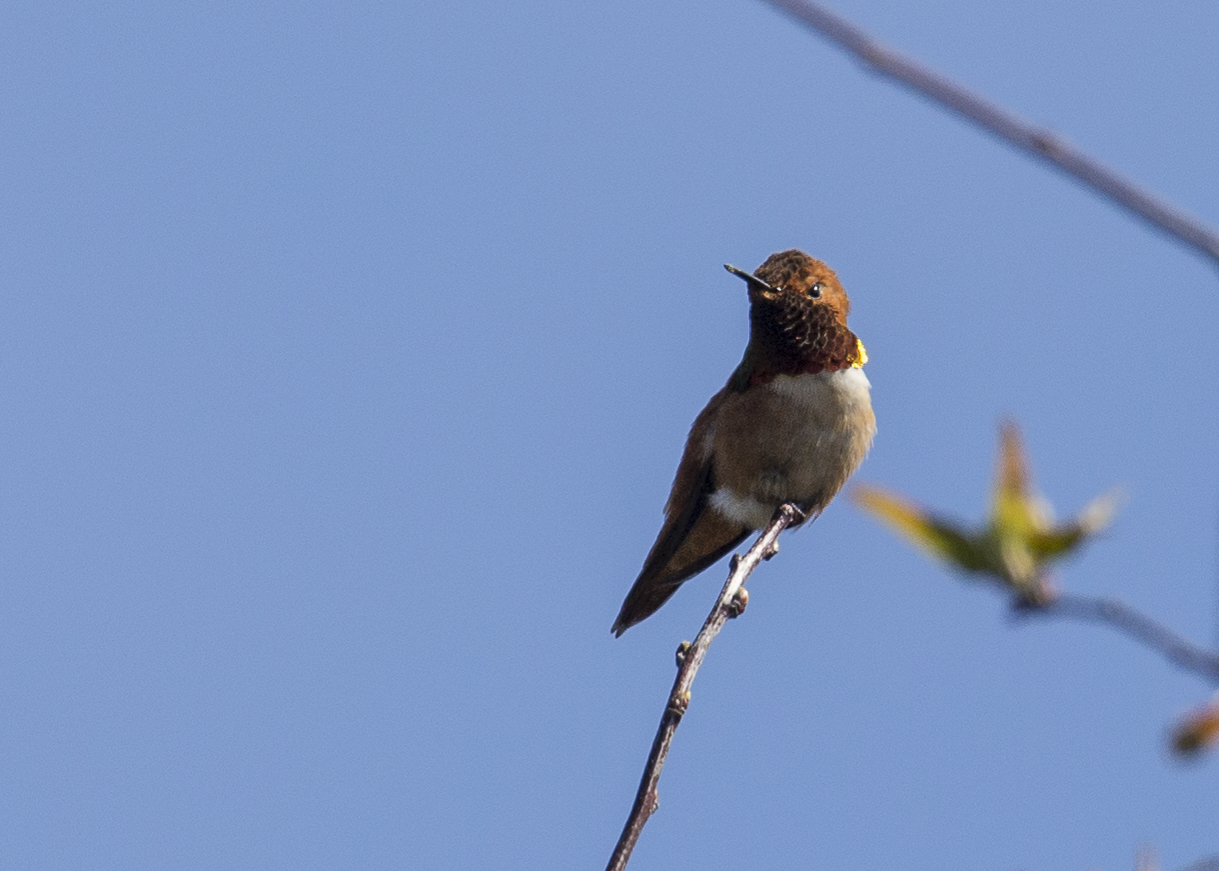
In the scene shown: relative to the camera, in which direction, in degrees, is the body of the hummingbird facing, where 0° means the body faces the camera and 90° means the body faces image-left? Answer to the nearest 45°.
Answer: approximately 315°
